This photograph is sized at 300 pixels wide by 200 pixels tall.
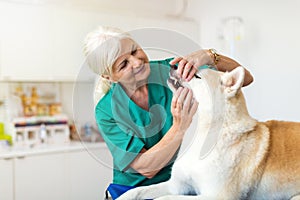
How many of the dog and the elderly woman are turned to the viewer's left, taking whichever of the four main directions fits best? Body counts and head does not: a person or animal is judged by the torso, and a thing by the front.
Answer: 1

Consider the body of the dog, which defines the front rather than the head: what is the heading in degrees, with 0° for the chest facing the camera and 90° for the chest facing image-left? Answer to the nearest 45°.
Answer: approximately 90°

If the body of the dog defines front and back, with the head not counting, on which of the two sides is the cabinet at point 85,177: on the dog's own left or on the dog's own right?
on the dog's own right

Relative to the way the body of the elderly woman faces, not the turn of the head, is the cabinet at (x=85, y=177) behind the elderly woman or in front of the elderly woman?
behind

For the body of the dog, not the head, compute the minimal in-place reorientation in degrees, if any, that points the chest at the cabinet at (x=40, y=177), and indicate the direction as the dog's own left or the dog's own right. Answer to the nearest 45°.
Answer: approximately 45° to the dog's own right

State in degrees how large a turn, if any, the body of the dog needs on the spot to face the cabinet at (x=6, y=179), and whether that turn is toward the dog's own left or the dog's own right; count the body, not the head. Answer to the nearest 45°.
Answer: approximately 45° to the dog's own right
